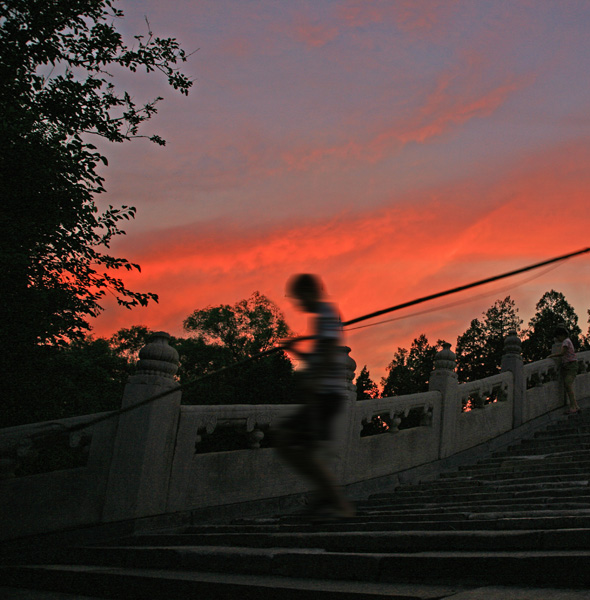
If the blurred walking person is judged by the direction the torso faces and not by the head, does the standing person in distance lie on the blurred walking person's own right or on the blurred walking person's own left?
on the blurred walking person's own right

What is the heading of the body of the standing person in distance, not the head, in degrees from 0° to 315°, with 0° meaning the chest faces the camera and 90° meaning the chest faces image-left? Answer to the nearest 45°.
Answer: approximately 90°

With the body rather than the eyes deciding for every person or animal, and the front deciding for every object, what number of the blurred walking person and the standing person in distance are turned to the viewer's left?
2

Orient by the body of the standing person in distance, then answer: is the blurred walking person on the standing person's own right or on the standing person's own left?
on the standing person's own left

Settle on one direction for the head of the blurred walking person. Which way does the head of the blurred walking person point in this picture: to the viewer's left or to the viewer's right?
to the viewer's left

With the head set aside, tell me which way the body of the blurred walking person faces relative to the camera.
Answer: to the viewer's left

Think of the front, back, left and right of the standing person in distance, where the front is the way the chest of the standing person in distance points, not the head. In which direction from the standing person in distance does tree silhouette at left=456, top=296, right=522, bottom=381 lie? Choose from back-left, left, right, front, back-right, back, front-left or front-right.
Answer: right

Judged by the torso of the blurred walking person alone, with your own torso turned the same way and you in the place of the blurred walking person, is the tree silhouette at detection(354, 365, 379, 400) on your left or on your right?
on your right
